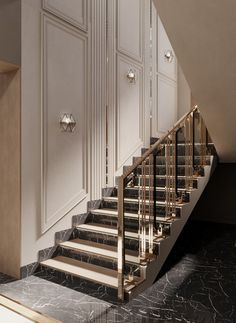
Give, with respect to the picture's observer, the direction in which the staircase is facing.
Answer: facing the viewer and to the left of the viewer

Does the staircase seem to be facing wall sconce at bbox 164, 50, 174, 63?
no
